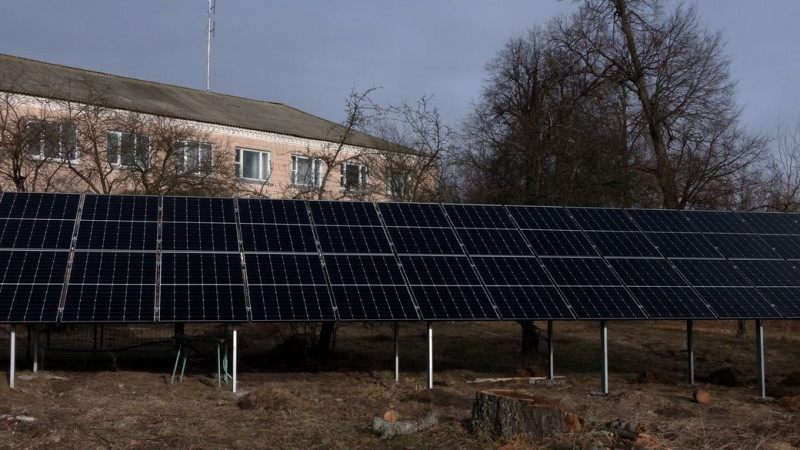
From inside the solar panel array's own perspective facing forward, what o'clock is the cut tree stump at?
The cut tree stump is roughly at 11 o'clock from the solar panel array.

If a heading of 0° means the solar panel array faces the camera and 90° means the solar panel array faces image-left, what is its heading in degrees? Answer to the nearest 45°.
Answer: approximately 0°
